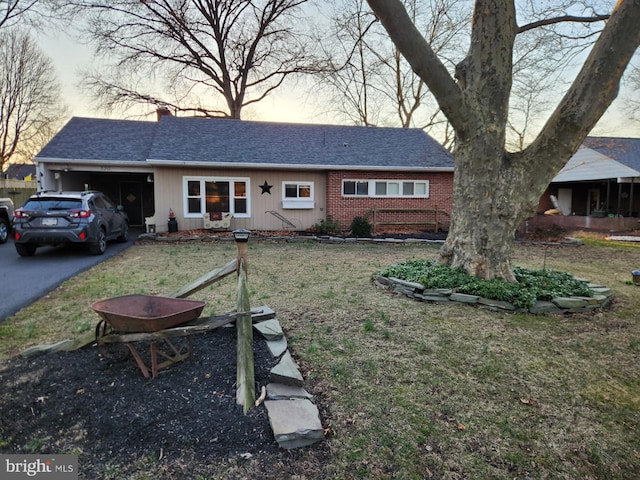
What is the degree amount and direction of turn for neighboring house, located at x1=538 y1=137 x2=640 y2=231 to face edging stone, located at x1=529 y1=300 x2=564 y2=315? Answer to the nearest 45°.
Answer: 0° — it already faces it

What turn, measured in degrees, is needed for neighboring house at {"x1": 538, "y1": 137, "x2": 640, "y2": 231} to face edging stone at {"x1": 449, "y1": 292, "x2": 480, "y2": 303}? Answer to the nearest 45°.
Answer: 0° — it already faces it

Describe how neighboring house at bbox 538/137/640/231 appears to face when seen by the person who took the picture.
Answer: facing the viewer

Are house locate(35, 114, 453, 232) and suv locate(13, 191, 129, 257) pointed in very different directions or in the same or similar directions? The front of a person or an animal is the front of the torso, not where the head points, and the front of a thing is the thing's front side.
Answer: very different directions

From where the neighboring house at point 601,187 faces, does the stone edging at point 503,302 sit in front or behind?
in front

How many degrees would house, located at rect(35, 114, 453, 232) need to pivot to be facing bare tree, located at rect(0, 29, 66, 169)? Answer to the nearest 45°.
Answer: approximately 135° to its right

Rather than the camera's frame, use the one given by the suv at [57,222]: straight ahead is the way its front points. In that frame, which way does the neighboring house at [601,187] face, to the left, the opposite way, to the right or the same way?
the opposite way

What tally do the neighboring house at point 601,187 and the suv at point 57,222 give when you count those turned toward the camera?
1

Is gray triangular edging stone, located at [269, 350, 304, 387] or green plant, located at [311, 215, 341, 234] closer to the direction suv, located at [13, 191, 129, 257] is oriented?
the green plant

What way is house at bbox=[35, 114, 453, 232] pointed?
toward the camera

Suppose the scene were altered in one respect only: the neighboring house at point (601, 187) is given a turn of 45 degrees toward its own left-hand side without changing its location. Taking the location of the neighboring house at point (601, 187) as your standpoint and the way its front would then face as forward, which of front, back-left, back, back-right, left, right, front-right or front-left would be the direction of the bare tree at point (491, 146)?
front-right

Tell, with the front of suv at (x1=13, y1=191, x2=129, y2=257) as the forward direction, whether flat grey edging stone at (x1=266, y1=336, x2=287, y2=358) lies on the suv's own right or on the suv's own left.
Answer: on the suv's own right

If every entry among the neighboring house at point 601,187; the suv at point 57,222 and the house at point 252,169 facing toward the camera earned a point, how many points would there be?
2

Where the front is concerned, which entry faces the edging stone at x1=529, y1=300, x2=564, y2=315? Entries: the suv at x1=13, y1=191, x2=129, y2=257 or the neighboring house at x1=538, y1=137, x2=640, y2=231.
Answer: the neighboring house

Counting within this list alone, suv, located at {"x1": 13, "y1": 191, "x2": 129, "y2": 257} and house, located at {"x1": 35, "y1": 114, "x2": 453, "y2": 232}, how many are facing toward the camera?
1

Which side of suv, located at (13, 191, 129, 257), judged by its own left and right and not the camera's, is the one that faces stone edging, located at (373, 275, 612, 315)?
right

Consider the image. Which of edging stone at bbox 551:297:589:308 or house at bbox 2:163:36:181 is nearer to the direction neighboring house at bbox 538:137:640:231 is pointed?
the edging stone

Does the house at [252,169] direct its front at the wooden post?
yes

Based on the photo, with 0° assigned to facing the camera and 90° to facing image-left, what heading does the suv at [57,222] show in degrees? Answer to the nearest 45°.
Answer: approximately 225°

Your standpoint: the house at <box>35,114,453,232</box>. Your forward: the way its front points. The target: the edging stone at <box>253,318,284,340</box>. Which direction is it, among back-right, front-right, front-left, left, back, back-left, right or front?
front
